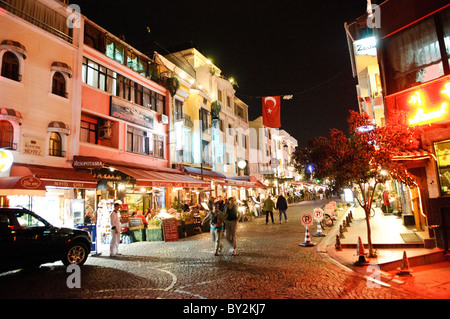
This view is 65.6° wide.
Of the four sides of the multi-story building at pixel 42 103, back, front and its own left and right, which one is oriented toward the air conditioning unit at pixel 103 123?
left

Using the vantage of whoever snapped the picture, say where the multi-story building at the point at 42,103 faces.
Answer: facing the viewer and to the right of the viewer

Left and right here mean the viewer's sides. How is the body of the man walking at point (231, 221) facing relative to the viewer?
facing the viewer

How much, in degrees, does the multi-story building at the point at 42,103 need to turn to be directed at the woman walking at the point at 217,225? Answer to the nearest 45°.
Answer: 0° — it already faces them

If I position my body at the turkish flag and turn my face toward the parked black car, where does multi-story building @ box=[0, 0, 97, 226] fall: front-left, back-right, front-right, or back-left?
front-right

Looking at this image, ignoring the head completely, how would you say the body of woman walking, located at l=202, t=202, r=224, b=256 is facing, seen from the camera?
toward the camera

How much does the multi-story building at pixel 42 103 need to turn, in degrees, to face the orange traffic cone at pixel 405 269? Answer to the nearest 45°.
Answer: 0° — it already faces it

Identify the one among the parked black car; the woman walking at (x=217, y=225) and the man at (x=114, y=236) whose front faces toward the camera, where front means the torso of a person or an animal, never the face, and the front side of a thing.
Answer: the woman walking
